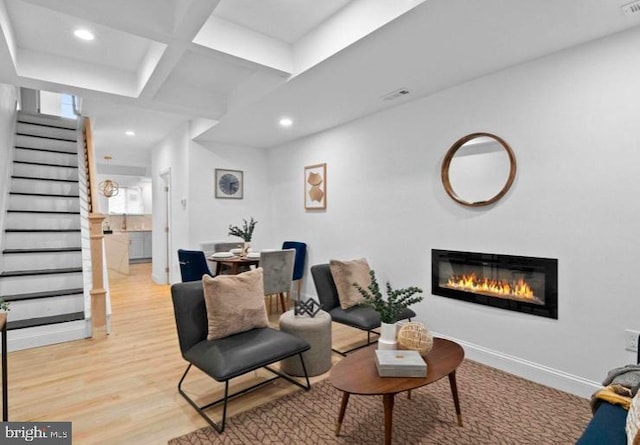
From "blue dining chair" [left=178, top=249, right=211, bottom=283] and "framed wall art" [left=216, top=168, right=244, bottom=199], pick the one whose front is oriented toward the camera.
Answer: the framed wall art

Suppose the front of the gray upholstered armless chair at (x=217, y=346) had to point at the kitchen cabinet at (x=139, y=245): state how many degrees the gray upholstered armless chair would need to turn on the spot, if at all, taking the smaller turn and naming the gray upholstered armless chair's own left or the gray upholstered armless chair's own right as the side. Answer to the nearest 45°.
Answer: approximately 135° to the gray upholstered armless chair's own left

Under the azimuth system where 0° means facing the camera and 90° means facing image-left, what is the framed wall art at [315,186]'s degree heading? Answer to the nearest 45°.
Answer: approximately 45°

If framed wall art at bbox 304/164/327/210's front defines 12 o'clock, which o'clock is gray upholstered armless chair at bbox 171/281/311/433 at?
The gray upholstered armless chair is roughly at 11 o'clock from the framed wall art.

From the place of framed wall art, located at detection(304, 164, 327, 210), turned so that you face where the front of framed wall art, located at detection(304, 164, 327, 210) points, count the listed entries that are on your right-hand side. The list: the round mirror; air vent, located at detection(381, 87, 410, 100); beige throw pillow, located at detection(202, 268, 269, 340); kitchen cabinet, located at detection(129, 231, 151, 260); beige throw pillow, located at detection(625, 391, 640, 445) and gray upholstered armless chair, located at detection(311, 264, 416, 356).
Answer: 1

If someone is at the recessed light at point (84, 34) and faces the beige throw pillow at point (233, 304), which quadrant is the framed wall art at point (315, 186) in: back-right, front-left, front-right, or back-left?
front-left

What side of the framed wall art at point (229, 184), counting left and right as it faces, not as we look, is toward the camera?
front

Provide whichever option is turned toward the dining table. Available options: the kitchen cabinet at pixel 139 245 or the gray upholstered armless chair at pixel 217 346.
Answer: the kitchen cabinet

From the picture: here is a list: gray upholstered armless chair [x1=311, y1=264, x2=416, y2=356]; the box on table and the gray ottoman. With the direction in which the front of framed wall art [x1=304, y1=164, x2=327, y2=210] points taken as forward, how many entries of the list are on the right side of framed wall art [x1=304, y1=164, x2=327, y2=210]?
0

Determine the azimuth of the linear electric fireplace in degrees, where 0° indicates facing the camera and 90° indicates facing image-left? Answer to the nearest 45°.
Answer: approximately 45°

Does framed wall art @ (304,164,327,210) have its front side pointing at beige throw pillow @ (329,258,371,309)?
no

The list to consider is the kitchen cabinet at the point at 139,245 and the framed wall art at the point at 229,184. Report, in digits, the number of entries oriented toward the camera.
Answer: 2

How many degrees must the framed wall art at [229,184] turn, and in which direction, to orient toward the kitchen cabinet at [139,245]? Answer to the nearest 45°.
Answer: approximately 135° to its right

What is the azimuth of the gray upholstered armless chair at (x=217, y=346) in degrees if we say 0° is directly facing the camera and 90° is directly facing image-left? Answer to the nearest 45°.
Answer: approximately 315°

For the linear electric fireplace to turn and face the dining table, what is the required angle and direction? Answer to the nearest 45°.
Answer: approximately 45° to its right

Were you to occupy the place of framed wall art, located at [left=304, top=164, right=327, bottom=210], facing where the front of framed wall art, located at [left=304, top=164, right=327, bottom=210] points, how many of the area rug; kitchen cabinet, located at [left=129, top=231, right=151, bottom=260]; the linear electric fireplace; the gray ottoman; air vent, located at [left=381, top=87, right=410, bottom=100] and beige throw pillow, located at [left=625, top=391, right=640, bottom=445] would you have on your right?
1

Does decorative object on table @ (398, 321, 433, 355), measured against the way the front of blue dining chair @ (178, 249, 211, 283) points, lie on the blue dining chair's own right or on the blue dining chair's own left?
on the blue dining chair's own right

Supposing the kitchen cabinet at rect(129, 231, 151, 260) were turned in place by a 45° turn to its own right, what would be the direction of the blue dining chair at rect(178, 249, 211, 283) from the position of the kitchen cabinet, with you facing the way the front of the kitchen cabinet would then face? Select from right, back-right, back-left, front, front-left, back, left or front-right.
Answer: front-left
